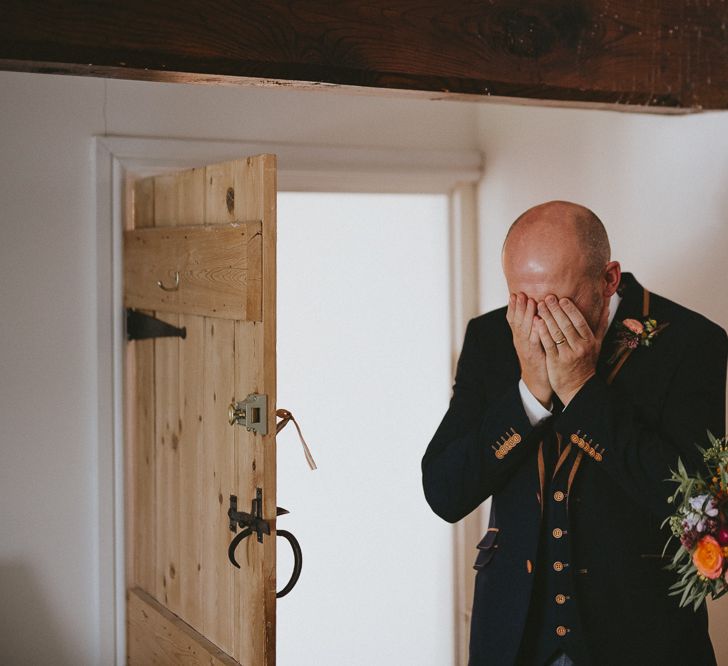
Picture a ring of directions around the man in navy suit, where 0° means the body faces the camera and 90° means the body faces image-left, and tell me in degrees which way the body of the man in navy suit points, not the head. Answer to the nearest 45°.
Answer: approximately 45°

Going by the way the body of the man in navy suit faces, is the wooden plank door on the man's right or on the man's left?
on the man's right
